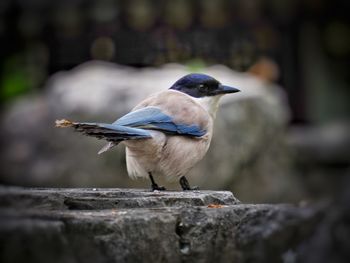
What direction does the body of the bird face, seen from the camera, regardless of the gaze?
to the viewer's right

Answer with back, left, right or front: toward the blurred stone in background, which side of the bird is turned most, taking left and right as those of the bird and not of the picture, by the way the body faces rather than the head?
left
